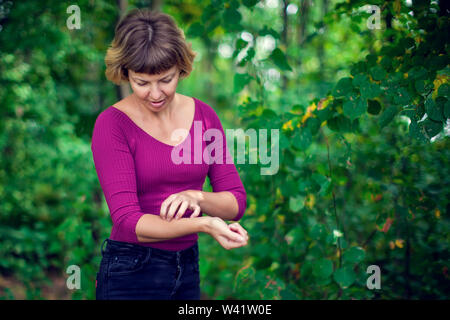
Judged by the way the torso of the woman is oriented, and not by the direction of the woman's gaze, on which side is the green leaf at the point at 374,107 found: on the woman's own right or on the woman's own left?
on the woman's own left

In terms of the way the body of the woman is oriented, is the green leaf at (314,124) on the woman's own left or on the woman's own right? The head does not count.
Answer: on the woman's own left

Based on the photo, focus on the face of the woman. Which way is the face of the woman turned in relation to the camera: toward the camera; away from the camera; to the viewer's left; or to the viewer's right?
toward the camera

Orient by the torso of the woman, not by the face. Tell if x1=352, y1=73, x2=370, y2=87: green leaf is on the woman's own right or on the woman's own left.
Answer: on the woman's own left

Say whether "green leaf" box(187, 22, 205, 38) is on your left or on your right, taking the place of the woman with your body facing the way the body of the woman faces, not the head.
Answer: on your left

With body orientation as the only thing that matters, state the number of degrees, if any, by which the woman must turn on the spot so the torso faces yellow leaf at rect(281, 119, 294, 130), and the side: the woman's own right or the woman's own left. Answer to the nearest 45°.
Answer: approximately 90° to the woman's own left

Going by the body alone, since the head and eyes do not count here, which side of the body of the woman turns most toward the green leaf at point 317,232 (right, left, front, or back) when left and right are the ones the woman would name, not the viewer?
left

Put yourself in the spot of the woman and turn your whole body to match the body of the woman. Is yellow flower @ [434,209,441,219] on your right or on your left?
on your left

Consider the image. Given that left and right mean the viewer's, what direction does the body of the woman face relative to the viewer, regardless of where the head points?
facing the viewer and to the right of the viewer
